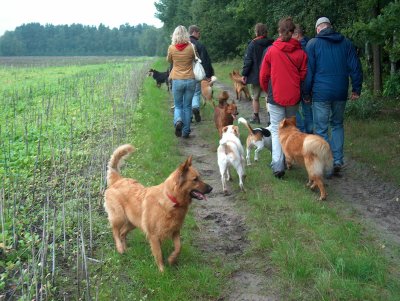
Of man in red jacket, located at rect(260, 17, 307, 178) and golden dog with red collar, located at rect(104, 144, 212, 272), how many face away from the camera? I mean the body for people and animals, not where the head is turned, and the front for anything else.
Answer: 1

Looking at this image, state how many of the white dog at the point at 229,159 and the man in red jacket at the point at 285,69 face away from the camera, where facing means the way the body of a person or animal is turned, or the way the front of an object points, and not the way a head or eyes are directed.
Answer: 2

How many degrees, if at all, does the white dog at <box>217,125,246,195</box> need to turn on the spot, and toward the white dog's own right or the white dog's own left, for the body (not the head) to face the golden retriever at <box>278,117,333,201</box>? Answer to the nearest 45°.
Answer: approximately 90° to the white dog's own right

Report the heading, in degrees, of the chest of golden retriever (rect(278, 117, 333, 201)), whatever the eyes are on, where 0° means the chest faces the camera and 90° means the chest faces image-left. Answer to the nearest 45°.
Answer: approximately 135°

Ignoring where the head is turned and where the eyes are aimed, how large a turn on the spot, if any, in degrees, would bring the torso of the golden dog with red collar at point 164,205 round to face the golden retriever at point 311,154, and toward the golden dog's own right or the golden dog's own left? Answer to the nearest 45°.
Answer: approximately 90° to the golden dog's own left

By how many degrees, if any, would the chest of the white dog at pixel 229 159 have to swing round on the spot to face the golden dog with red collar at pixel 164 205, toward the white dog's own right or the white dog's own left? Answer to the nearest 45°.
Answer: approximately 180°

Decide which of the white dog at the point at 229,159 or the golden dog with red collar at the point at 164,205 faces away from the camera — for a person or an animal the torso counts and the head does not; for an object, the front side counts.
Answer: the white dog

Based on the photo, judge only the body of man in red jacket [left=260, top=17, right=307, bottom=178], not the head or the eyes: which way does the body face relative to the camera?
away from the camera

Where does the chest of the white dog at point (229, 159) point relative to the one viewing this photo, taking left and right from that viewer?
facing away from the viewer

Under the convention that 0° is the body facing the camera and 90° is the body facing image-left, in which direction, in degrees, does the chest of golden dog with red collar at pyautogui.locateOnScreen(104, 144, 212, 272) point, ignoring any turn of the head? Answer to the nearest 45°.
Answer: approximately 315°

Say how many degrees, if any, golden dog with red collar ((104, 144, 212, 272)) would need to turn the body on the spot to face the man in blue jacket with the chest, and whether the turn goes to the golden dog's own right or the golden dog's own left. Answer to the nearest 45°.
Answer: approximately 90° to the golden dog's own left
